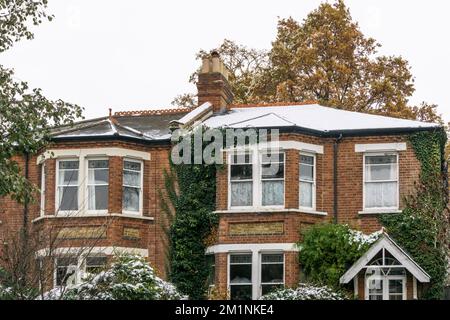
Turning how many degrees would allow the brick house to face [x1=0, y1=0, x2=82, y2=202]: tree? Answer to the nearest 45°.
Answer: approximately 45° to its right

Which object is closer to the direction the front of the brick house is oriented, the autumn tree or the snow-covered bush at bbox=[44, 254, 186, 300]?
the snow-covered bush

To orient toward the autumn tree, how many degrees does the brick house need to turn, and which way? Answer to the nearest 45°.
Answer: approximately 180°

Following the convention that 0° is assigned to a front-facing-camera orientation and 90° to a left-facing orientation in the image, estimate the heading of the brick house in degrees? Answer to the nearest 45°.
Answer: approximately 0°

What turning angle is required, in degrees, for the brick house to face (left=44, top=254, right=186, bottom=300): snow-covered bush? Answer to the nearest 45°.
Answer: approximately 45° to its right
